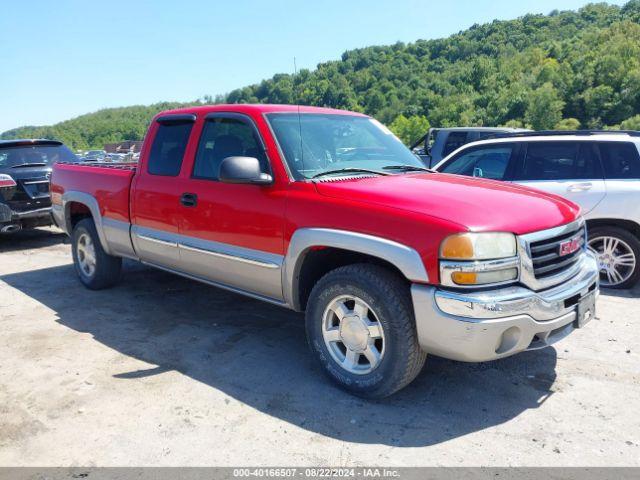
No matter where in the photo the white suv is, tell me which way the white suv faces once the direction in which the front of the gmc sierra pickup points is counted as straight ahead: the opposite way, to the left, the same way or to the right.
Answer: the opposite way

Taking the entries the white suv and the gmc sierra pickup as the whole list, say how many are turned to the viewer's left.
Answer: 1

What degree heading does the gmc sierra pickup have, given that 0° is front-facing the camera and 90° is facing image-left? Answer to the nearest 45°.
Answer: approximately 315°

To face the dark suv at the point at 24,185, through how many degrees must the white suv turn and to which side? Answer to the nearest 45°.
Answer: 0° — it already faces it

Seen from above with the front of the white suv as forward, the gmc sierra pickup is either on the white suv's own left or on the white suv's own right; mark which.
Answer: on the white suv's own left

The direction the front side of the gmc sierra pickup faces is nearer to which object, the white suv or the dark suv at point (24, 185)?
the white suv

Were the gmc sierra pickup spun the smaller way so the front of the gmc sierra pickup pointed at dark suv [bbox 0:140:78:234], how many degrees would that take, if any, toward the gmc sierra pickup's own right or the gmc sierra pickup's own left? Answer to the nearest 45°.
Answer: approximately 180°

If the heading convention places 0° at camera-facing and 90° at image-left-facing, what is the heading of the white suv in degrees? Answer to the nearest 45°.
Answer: approximately 90°

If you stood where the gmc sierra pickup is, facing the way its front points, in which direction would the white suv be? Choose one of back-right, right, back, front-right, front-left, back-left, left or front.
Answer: left

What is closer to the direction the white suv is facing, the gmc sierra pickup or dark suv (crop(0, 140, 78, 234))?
the dark suv
